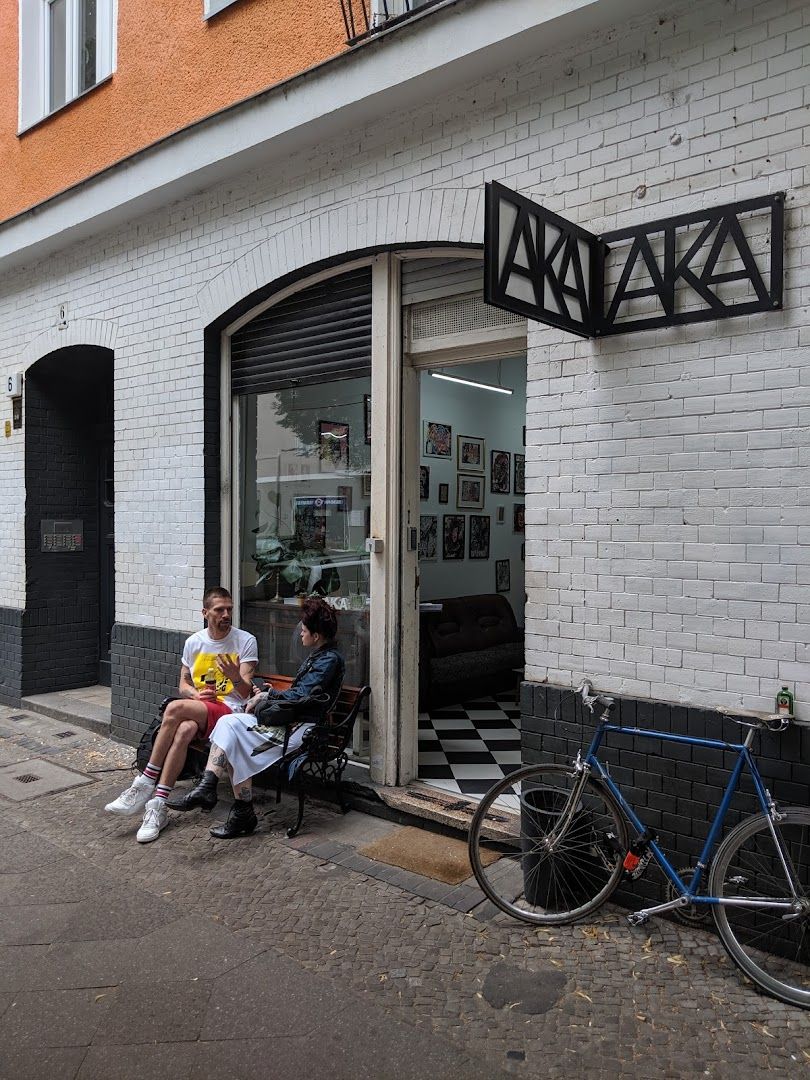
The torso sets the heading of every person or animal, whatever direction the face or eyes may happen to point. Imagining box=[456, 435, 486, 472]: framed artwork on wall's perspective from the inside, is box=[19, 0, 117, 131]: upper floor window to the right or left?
on its right

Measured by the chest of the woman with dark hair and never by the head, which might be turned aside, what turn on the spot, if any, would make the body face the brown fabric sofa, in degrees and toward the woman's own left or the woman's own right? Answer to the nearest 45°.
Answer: approximately 135° to the woman's own right

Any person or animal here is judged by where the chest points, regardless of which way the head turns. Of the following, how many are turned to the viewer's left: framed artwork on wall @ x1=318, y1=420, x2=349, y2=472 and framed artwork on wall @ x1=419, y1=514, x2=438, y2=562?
0

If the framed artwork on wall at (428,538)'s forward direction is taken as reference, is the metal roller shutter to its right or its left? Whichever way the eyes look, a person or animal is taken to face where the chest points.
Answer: on its right

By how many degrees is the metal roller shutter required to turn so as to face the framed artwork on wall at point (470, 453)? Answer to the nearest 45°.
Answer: approximately 180°

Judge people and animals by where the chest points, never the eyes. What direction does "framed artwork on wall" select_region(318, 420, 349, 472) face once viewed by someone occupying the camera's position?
facing the viewer and to the right of the viewer

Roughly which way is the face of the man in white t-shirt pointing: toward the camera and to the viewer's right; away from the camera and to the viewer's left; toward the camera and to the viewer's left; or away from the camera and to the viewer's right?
toward the camera and to the viewer's right

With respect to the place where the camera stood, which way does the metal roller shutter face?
facing the viewer and to the left of the viewer

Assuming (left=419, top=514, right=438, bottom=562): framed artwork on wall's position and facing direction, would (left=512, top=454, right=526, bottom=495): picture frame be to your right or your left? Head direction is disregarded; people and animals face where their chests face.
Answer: on your left

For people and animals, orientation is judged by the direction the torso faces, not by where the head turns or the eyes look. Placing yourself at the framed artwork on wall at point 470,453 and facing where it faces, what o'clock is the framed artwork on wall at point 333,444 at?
the framed artwork on wall at point 333,444 is roughly at 2 o'clock from the framed artwork on wall at point 470,453.

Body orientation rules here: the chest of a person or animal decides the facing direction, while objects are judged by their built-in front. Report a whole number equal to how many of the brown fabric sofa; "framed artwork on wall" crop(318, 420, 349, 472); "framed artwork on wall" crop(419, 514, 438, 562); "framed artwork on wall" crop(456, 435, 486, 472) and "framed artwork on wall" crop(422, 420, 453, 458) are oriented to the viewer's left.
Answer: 0

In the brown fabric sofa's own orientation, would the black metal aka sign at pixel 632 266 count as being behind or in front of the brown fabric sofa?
in front

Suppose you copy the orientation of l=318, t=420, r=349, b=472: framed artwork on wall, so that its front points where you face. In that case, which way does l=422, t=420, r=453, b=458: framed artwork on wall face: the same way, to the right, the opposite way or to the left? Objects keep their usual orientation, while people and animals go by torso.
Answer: the same way

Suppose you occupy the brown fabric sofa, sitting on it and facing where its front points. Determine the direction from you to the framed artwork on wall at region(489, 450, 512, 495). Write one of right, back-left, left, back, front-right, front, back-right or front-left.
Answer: back-left

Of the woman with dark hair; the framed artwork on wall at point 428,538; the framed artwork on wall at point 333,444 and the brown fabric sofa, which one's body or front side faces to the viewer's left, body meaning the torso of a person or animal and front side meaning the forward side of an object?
the woman with dark hair

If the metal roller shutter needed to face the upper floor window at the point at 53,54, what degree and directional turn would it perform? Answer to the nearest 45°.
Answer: approximately 90° to its right

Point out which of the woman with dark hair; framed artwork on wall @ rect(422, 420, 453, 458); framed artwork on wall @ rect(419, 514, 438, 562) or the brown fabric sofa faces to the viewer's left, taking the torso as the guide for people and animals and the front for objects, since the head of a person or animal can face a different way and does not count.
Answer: the woman with dark hair

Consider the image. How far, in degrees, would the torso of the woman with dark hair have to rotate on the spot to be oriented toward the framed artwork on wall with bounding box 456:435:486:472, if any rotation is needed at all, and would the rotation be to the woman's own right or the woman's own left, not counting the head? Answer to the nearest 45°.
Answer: approximately 135° to the woman's own right
